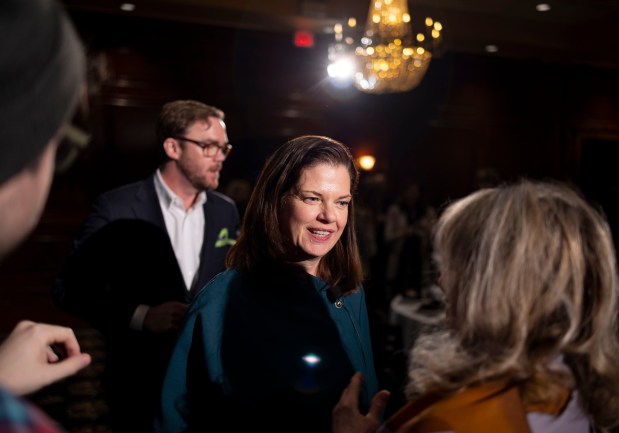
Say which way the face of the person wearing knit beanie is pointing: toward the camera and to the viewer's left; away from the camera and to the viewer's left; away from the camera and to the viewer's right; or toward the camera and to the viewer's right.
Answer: away from the camera and to the viewer's right

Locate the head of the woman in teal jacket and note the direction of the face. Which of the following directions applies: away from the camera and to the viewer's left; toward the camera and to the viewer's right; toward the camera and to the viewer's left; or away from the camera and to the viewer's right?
toward the camera and to the viewer's right

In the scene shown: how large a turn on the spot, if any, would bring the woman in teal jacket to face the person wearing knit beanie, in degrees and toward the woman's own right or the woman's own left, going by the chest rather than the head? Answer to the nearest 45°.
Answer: approximately 45° to the woman's own right

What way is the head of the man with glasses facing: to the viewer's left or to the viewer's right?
to the viewer's right

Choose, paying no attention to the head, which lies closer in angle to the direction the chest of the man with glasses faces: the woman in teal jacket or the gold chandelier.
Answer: the woman in teal jacket

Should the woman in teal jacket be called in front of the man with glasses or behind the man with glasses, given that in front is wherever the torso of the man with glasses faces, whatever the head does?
in front

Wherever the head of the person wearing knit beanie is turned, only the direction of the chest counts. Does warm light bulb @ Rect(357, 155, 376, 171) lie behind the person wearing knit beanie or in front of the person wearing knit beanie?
in front

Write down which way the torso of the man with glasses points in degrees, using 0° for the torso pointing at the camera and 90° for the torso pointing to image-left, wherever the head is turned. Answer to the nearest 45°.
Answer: approximately 315°

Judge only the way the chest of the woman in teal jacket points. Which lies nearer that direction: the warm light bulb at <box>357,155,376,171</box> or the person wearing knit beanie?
the person wearing knit beanie

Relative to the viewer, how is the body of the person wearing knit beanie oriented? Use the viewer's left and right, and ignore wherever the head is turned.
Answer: facing away from the viewer and to the right of the viewer

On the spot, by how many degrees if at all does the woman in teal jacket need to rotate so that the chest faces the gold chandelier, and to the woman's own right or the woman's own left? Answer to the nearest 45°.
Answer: approximately 135° to the woman's own left

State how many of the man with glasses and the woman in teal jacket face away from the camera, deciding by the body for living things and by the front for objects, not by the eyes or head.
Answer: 0

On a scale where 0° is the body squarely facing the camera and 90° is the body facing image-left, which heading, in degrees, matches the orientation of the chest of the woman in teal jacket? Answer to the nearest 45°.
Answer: approximately 315°
